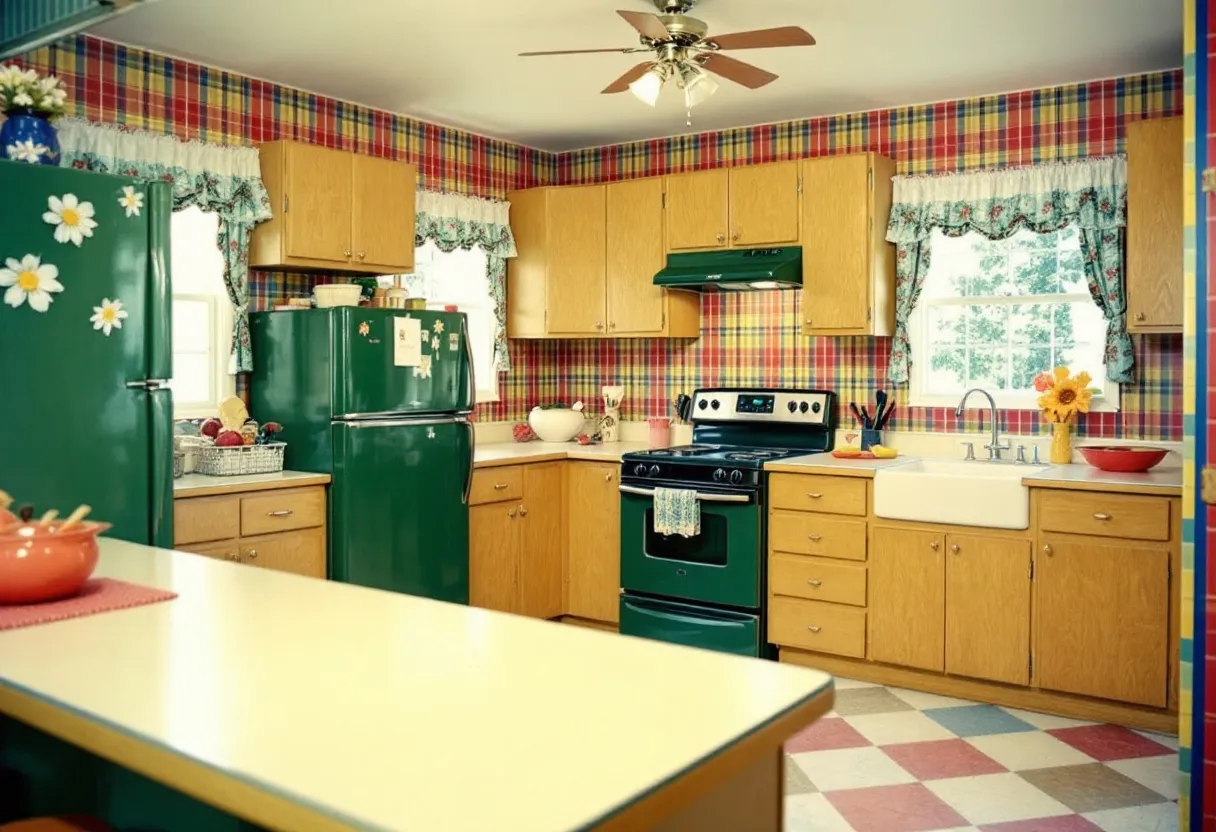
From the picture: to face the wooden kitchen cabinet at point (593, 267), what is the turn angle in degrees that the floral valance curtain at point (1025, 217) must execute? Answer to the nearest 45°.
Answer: approximately 90° to its right

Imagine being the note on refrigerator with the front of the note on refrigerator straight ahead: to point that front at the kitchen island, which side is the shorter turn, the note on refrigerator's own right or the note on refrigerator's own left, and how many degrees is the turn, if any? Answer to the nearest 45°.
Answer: approximately 45° to the note on refrigerator's own right

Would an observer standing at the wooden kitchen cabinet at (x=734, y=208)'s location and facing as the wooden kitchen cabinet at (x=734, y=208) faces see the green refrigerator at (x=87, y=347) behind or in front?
in front

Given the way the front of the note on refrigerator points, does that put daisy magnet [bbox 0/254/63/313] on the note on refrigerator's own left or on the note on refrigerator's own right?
on the note on refrigerator's own right

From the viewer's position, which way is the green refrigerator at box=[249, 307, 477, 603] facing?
facing the viewer and to the right of the viewer

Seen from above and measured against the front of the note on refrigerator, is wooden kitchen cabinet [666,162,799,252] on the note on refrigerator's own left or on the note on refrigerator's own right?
on the note on refrigerator's own left

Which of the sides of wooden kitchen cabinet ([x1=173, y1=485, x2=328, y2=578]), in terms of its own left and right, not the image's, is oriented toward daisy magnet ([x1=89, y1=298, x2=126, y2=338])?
right

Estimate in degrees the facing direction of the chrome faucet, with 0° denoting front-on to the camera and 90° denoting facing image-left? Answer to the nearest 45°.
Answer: approximately 45°

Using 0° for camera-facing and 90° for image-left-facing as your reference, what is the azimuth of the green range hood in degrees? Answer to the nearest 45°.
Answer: approximately 45°

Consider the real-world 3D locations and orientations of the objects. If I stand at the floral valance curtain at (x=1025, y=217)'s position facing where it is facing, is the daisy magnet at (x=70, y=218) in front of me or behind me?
in front

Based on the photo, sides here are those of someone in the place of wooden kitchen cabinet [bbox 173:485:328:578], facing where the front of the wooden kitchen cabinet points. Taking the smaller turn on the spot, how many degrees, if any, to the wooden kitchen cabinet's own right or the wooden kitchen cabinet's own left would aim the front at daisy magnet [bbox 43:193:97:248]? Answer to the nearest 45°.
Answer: approximately 90° to the wooden kitchen cabinet's own right

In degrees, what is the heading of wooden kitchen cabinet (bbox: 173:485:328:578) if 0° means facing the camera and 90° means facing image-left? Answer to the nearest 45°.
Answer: approximately 315°

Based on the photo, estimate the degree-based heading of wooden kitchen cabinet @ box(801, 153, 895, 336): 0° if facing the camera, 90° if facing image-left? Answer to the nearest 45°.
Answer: approximately 45°
